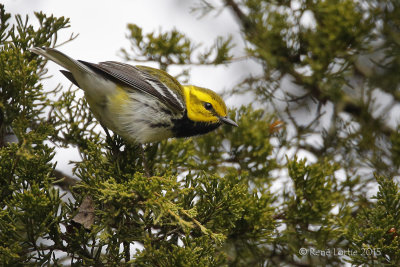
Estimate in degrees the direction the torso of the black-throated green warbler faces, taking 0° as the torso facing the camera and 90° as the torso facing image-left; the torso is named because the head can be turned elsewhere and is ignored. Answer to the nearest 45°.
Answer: approximately 270°
